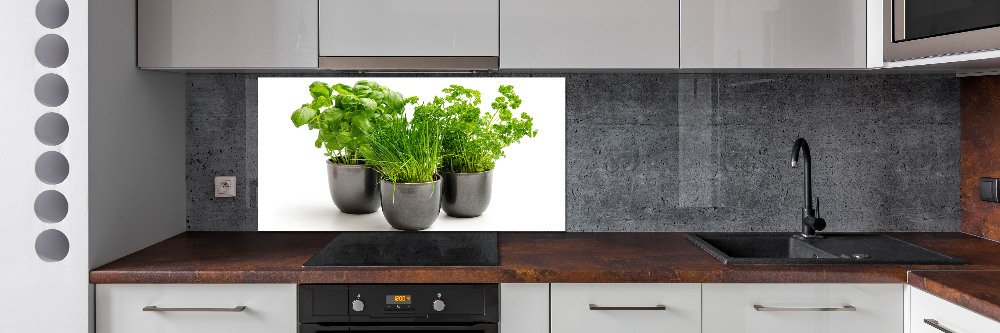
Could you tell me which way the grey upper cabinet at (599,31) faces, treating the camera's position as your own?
facing the viewer

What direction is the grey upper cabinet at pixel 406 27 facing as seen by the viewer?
toward the camera

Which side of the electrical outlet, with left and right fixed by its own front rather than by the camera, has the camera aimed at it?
front

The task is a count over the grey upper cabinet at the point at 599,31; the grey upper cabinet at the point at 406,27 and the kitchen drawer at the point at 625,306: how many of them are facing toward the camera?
3

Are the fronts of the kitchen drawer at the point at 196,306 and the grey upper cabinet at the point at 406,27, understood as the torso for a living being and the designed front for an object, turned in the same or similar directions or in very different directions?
same or similar directions

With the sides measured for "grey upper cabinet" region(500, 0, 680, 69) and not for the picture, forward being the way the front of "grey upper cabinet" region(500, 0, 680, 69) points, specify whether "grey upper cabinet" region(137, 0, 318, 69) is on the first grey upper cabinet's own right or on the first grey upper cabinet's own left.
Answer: on the first grey upper cabinet's own right

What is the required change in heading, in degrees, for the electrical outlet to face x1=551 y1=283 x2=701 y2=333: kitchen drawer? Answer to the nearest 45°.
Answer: approximately 45° to its left

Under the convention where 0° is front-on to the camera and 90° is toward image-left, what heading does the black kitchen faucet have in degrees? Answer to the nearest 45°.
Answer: approximately 45°

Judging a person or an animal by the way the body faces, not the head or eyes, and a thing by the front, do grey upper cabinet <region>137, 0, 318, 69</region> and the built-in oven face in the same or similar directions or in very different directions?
same or similar directions

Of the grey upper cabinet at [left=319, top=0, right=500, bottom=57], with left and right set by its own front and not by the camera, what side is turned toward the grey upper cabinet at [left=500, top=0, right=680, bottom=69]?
left
